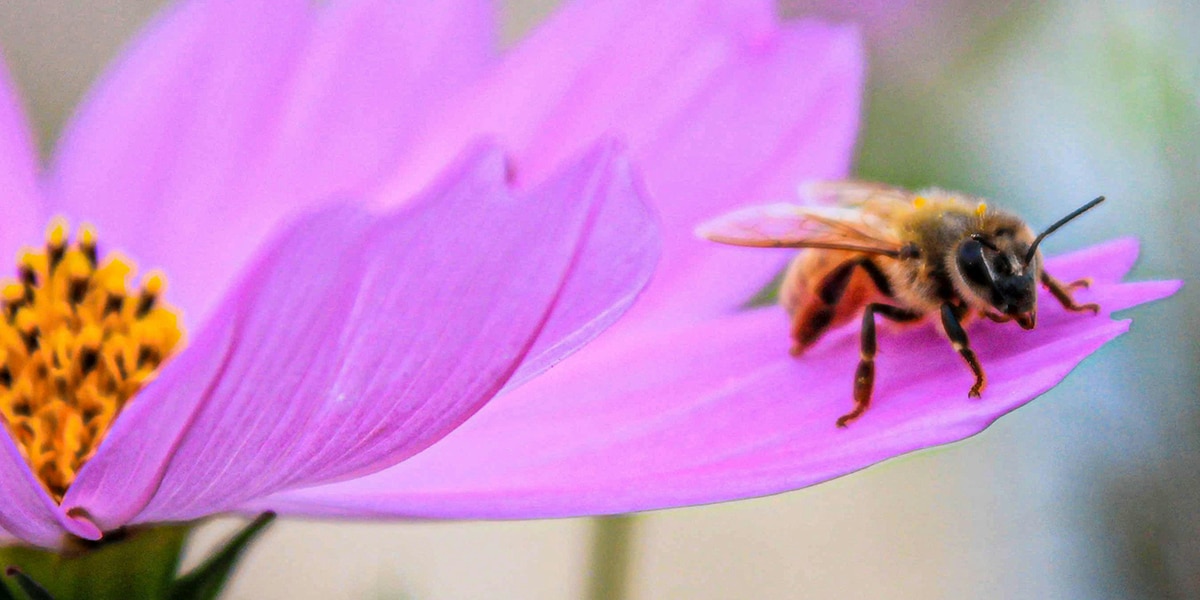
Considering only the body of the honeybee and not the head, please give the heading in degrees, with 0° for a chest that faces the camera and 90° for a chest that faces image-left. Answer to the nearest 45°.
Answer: approximately 315°
